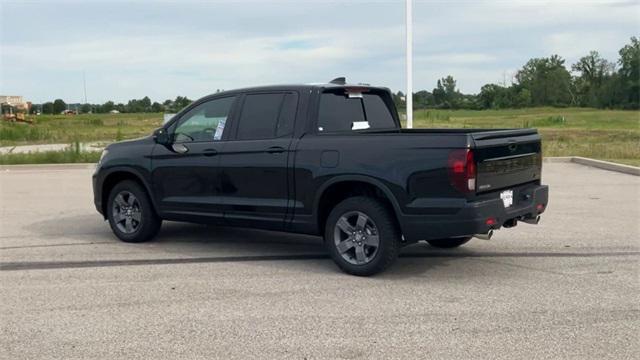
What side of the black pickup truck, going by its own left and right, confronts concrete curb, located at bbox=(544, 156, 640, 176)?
right

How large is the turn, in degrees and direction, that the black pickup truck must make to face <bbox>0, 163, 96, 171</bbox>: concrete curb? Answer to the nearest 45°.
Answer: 0° — it already faces it

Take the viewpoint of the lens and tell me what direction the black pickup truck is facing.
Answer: facing away from the viewer and to the left of the viewer
